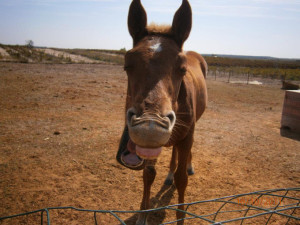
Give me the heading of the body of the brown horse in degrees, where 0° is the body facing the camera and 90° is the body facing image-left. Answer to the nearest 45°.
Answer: approximately 0°
